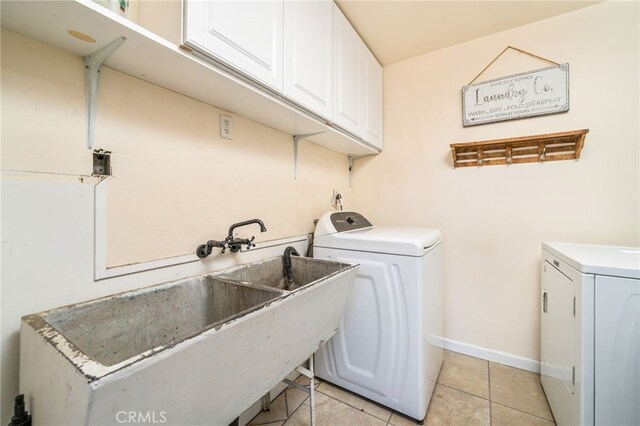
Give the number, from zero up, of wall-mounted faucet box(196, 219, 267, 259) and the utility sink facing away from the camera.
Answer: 0

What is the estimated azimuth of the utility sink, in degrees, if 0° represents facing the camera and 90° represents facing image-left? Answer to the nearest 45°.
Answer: approximately 315°

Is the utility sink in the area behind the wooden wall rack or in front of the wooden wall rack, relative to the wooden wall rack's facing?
in front

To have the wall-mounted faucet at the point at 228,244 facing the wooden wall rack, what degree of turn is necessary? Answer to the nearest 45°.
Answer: approximately 45° to its left

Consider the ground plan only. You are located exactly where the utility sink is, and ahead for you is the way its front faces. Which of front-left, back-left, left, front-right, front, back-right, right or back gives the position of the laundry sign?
front-left

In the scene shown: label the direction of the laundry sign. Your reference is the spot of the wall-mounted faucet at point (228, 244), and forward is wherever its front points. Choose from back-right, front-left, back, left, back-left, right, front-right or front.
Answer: front-left

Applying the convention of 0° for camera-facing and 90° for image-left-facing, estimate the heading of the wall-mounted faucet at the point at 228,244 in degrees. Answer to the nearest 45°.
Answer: approximately 315°

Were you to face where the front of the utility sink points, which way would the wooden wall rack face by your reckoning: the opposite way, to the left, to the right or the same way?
to the right

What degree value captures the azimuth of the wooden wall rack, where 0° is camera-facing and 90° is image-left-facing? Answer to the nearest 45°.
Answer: approximately 0°

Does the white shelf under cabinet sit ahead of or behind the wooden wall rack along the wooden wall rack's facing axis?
ahead

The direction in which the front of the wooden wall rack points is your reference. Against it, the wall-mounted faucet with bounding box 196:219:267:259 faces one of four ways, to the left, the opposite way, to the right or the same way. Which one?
to the left
